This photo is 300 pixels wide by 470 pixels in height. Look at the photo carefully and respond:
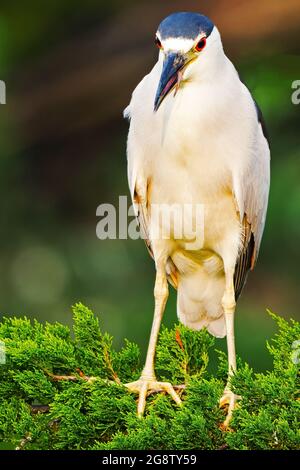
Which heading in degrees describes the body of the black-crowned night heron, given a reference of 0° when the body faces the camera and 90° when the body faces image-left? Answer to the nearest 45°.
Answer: approximately 0°
